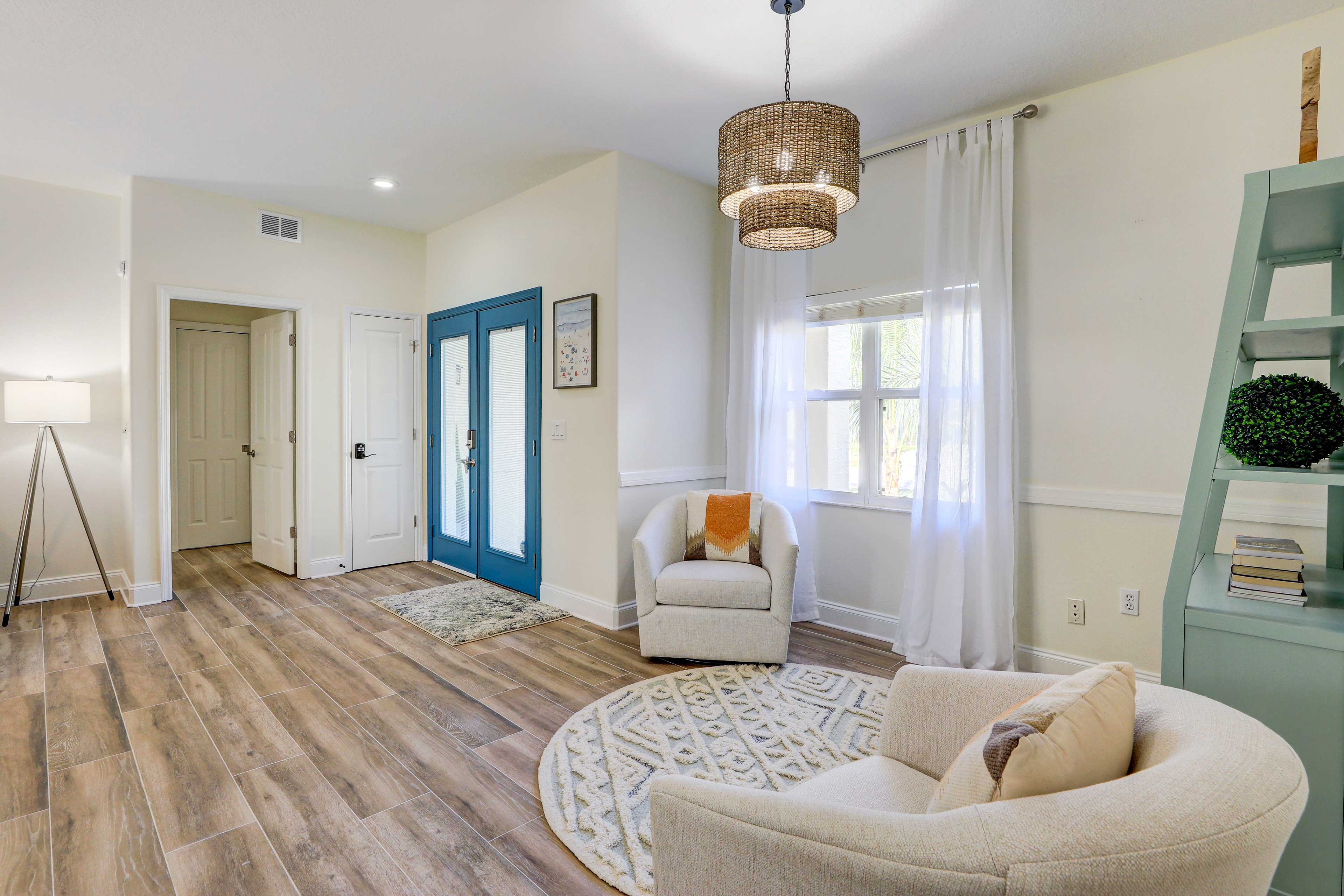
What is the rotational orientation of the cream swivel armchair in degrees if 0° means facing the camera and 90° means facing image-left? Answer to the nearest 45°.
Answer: approximately 0°

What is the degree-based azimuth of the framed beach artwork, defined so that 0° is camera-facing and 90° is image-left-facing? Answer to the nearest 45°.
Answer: approximately 45°

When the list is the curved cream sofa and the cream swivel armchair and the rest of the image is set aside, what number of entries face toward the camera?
1

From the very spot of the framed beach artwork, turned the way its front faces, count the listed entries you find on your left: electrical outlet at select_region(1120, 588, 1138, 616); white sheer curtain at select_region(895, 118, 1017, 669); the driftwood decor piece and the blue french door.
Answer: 3

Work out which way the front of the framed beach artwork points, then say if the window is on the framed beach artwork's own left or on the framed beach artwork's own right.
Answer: on the framed beach artwork's own left

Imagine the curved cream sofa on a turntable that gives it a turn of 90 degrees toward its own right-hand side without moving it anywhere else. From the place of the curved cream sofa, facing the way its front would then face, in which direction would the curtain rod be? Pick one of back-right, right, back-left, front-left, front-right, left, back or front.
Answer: front-left

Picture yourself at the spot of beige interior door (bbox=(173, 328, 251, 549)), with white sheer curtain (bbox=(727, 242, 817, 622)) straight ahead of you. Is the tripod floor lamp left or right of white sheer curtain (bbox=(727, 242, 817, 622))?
right

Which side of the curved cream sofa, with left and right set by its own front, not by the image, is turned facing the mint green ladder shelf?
right

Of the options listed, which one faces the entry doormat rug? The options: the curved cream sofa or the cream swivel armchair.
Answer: the curved cream sofa

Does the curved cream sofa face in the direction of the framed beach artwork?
yes

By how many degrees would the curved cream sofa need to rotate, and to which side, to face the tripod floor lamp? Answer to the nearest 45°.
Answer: approximately 45° to its left

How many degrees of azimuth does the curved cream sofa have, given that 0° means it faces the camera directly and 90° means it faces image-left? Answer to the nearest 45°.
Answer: approximately 135°

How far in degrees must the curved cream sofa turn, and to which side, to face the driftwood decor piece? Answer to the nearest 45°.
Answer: approximately 90° to its right

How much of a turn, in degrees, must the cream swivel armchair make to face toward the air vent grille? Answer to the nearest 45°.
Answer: approximately 135° to its right
